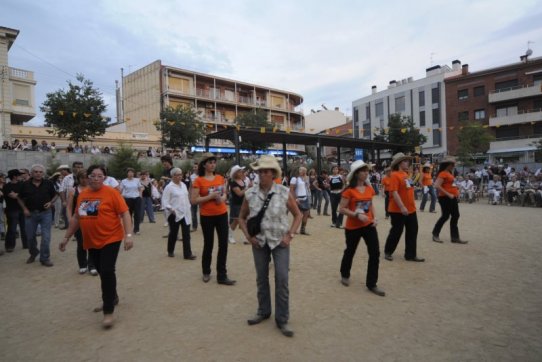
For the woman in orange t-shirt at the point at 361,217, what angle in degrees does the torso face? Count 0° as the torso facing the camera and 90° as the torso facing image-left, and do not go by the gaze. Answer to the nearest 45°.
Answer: approximately 315°

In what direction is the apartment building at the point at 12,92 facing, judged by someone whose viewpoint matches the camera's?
facing to the right of the viewer

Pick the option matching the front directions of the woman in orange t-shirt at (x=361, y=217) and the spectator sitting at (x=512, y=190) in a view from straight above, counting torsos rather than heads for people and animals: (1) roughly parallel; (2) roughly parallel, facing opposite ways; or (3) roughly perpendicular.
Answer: roughly perpendicular

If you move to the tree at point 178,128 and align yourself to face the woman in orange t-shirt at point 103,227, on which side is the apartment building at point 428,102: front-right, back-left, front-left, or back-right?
back-left

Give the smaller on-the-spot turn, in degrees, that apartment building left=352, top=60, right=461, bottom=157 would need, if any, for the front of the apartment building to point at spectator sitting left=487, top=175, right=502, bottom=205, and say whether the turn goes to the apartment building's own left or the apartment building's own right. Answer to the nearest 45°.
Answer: approximately 45° to the apartment building's own left
